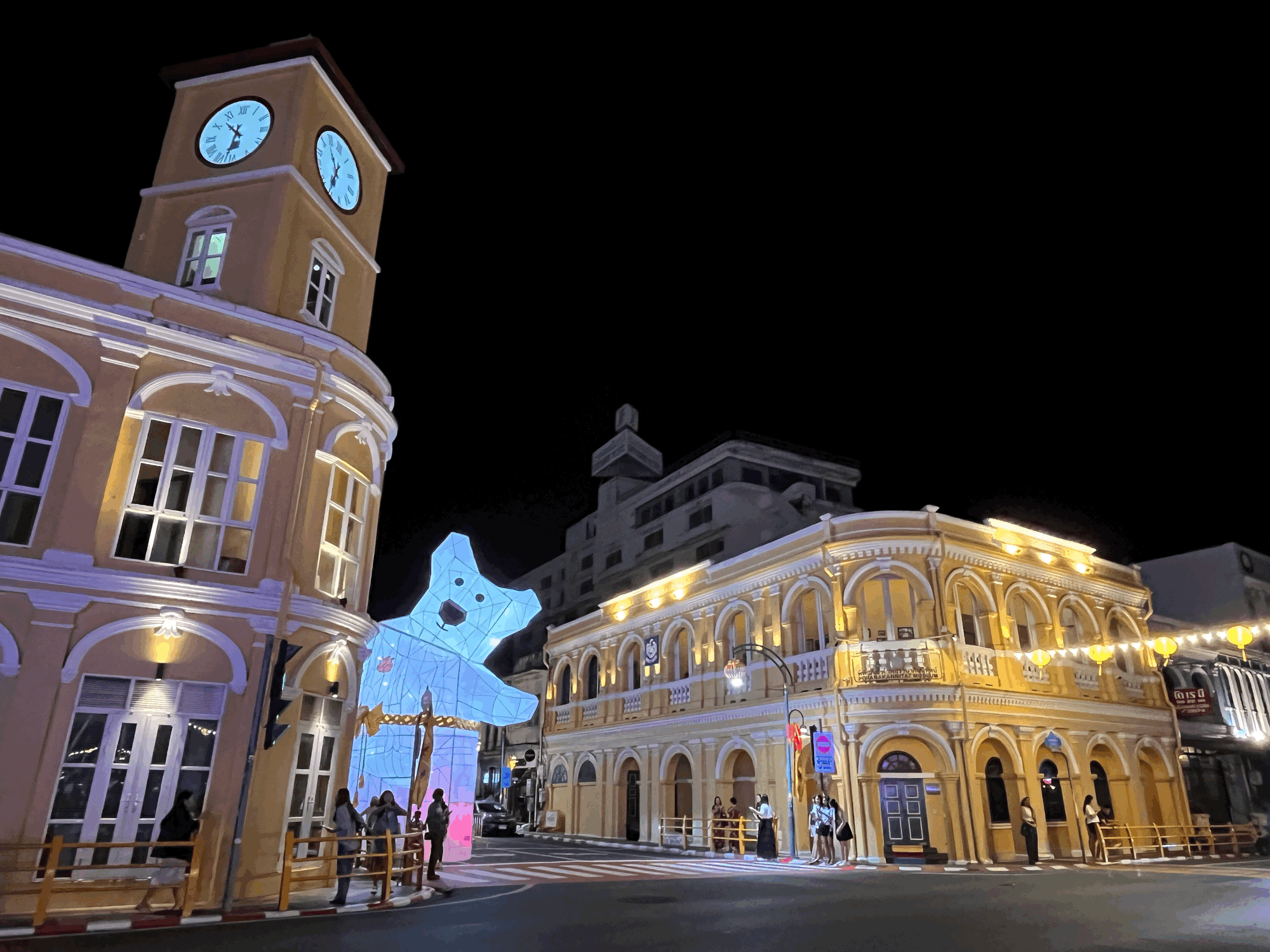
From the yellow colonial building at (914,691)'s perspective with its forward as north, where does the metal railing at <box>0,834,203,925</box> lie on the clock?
The metal railing is roughly at 1 o'clock from the yellow colonial building.

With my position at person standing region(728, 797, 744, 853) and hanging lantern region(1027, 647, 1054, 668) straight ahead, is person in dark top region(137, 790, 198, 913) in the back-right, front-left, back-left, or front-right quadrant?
back-right

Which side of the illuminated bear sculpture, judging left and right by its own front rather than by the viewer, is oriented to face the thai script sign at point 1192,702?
left

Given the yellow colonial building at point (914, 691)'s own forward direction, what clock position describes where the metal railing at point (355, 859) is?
The metal railing is roughly at 1 o'clock from the yellow colonial building.

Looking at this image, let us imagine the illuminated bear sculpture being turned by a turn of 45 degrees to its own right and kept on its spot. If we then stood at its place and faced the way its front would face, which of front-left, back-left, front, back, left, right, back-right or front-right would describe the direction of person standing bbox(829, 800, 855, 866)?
back-left

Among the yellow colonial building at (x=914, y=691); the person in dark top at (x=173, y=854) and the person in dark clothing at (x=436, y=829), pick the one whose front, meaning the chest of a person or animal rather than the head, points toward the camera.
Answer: the yellow colonial building

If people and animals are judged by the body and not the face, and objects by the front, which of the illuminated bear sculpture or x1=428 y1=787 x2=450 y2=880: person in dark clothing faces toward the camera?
the illuminated bear sculpture

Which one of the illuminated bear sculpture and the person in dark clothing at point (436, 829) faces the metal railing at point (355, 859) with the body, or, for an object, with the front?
the illuminated bear sculpture

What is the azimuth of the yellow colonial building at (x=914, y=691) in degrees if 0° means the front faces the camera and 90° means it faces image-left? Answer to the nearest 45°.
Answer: approximately 0°

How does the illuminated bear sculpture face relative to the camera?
toward the camera
